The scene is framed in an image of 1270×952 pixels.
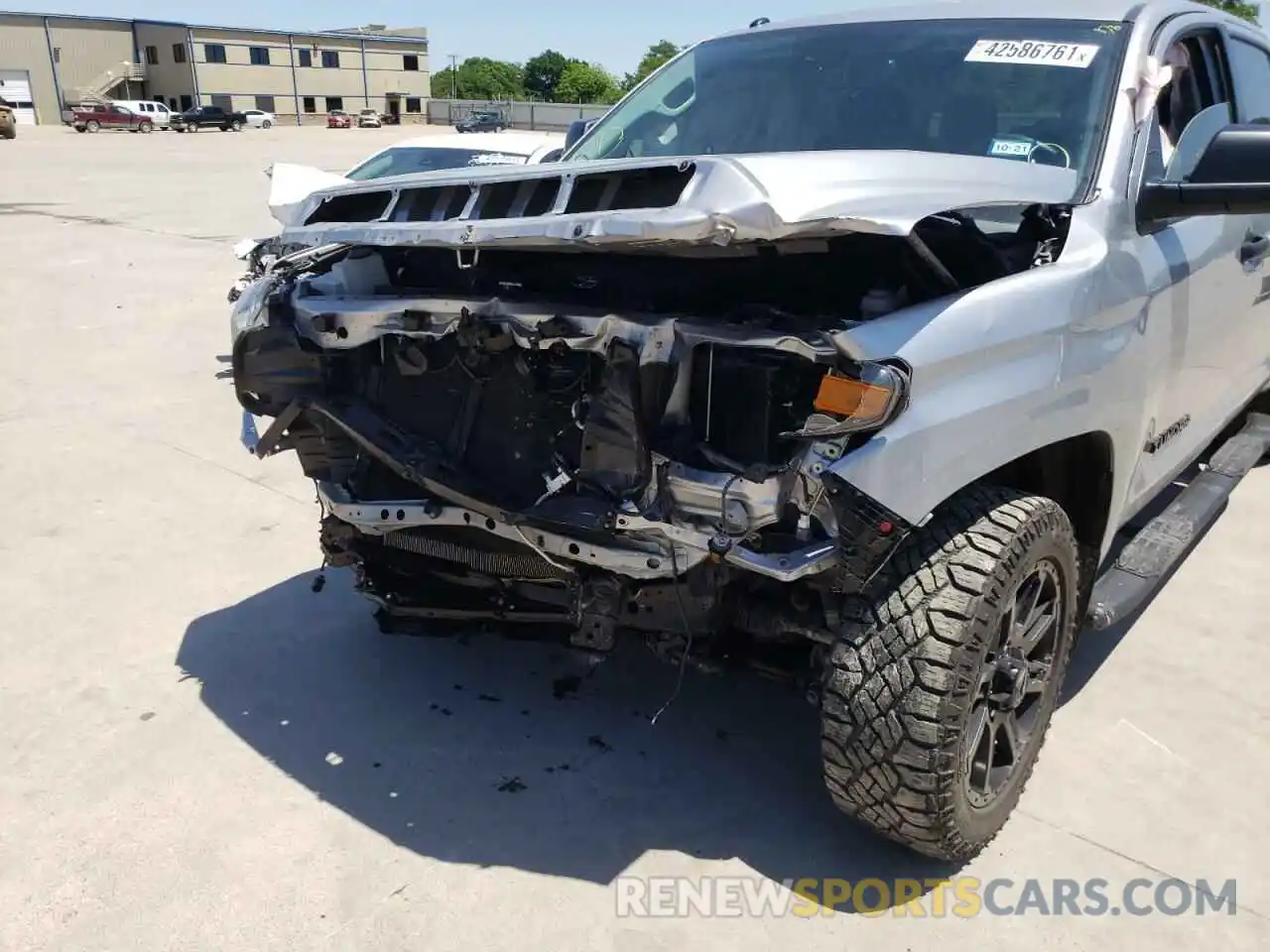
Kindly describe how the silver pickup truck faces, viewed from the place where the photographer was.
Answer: facing the viewer and to the left of the viewer
